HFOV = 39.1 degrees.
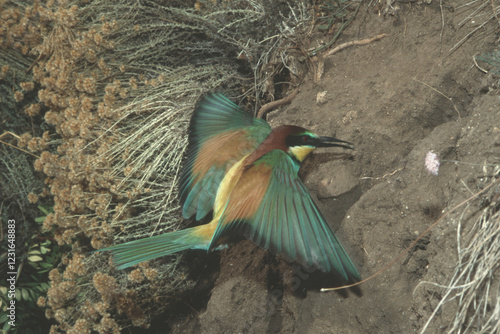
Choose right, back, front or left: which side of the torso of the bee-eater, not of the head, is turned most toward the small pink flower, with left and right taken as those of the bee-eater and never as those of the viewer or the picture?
front

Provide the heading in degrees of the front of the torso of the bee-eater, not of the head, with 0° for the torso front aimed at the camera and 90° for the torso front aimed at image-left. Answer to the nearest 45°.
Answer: approximately 270°

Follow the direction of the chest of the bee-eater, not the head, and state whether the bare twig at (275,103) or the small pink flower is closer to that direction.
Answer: the small pink flower

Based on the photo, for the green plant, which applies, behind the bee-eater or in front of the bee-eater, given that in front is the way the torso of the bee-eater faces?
behind

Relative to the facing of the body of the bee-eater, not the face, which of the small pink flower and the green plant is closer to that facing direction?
the small pink flower

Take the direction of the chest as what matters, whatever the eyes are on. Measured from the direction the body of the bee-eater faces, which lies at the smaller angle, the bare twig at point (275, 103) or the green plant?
the bare twig

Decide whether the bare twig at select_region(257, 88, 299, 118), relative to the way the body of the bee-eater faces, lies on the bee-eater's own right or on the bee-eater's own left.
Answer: on the bee-eater's own left
